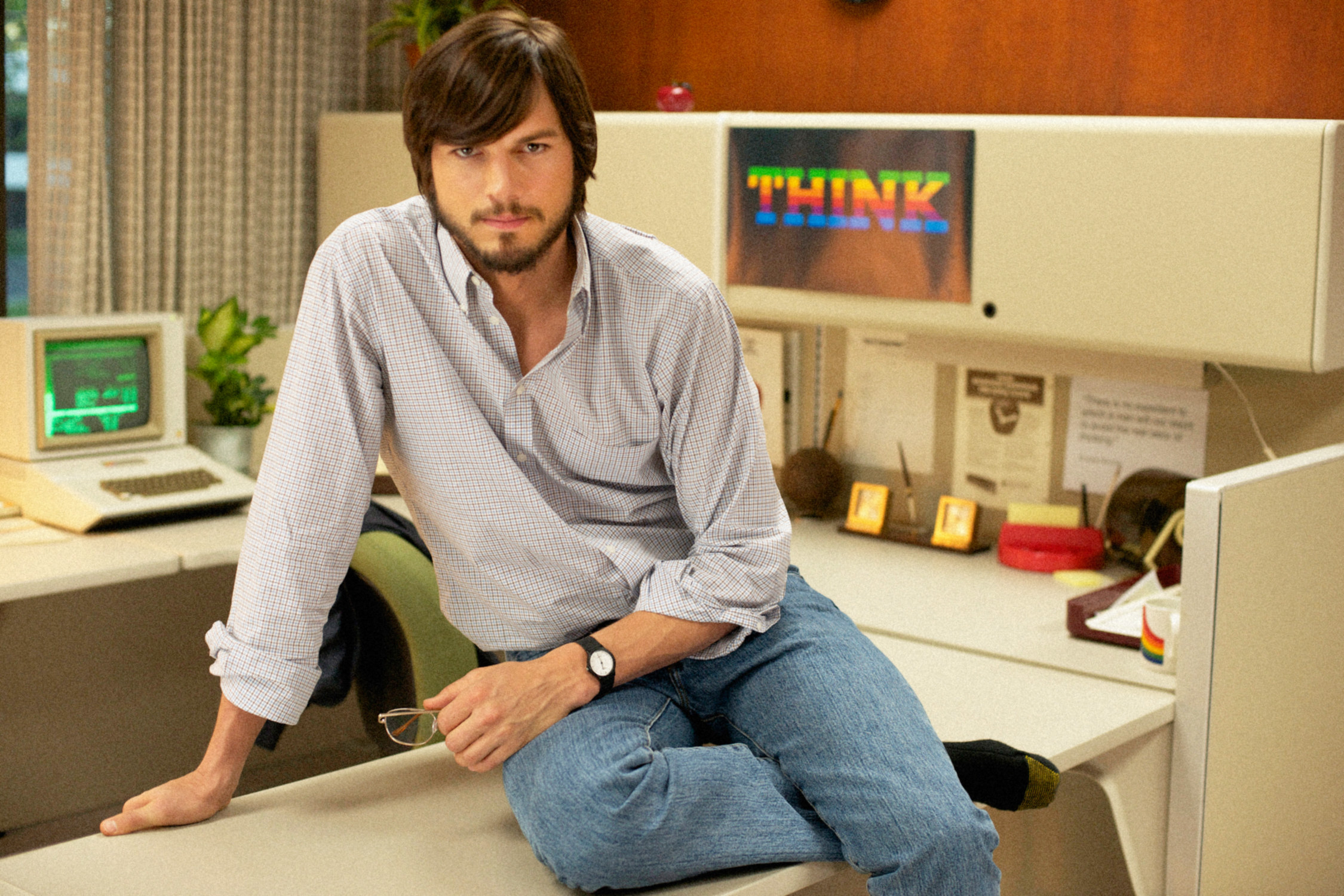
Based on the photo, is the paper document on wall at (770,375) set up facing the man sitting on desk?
yes

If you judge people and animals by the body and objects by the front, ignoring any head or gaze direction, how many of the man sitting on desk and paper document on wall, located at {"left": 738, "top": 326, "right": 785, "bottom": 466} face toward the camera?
2

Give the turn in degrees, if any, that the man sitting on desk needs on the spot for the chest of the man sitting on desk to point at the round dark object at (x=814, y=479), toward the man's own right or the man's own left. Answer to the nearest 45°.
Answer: approximately 180°

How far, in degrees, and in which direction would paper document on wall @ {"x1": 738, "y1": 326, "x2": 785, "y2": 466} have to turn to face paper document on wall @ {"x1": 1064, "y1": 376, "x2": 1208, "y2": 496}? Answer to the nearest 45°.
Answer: approximately 45° to its left

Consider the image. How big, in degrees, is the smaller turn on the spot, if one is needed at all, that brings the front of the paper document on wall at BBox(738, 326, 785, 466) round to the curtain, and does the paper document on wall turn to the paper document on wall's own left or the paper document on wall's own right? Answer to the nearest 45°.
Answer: approximately 90° to the paper document on wall's own right

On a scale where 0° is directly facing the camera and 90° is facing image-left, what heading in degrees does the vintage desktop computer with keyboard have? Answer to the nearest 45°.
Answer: approximately 315°

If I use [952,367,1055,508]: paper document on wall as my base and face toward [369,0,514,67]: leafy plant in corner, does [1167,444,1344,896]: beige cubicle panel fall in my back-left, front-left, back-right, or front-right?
back-left
